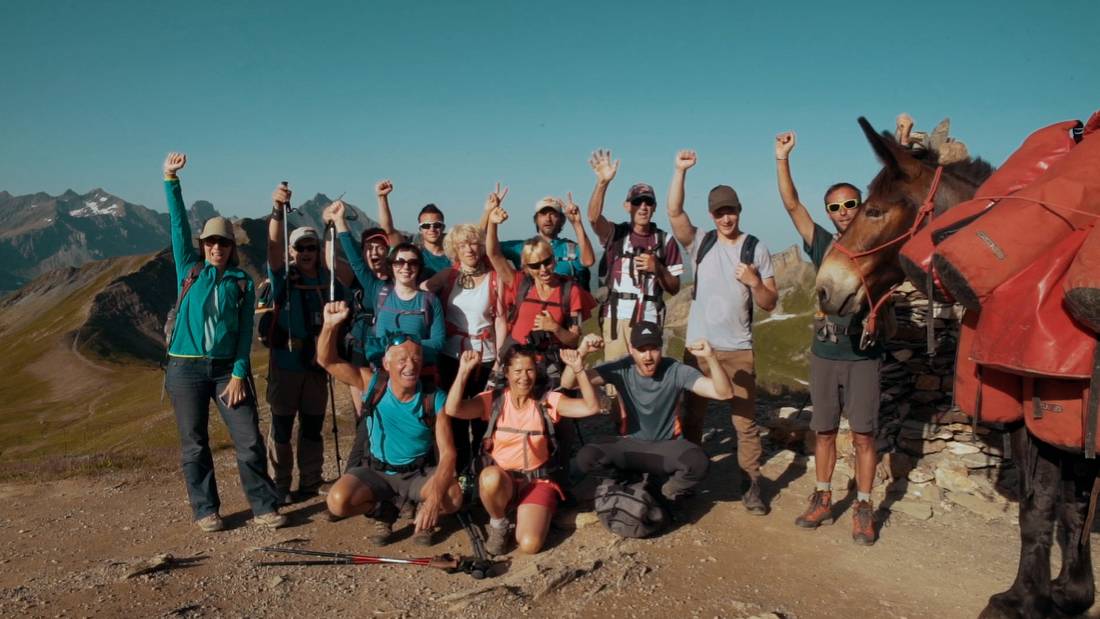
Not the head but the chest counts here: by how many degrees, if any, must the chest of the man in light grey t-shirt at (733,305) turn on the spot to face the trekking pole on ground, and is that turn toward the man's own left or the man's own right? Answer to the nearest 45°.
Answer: approximately 45° to the man's own right

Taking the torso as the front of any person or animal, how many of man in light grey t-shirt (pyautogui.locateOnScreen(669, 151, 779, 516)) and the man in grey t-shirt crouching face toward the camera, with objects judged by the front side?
2

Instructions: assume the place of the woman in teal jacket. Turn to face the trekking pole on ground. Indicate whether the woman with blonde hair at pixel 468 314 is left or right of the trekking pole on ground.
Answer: left

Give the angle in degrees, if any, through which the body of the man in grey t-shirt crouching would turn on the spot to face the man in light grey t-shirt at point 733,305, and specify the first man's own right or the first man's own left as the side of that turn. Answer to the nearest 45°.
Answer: approximately 135° to the first man's own left

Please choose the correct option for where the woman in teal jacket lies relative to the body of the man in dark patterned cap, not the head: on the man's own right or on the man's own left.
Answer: on the man's own right

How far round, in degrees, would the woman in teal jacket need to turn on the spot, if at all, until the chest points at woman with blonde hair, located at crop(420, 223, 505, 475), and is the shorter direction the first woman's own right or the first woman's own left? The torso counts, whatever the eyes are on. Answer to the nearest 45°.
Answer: approximately 90° to the first woman's own left
